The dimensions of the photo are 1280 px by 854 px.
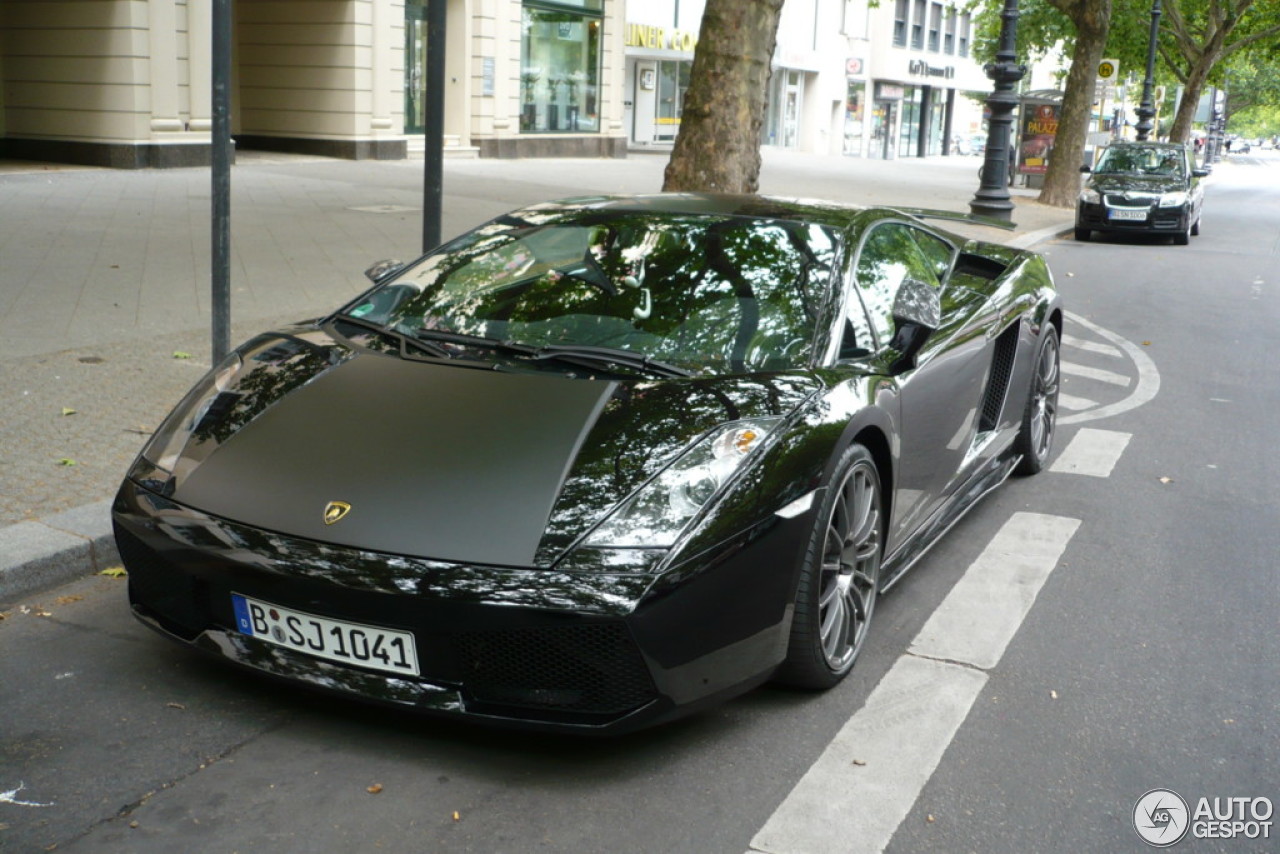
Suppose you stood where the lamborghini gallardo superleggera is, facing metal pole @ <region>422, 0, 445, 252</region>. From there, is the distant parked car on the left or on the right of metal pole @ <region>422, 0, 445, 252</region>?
right

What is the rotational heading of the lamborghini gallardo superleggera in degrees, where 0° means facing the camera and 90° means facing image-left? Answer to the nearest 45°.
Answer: approximately 45°

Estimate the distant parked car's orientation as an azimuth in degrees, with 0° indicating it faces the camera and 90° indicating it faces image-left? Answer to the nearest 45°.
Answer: approximately 0°

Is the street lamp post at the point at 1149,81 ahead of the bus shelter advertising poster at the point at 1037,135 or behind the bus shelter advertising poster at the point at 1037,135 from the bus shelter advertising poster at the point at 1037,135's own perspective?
behind

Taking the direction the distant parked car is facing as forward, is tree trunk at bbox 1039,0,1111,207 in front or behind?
behind

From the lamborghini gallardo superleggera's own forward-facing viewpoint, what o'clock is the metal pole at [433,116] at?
The metal pole is roughly at 4 o'clock from the lamborghini gallardo superleggera.

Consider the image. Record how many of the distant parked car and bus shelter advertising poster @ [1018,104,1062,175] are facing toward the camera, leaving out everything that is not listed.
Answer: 2

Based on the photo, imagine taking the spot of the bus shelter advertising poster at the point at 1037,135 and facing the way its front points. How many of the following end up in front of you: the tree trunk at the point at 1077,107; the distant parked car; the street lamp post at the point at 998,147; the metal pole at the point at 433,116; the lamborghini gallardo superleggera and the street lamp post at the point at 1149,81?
5
